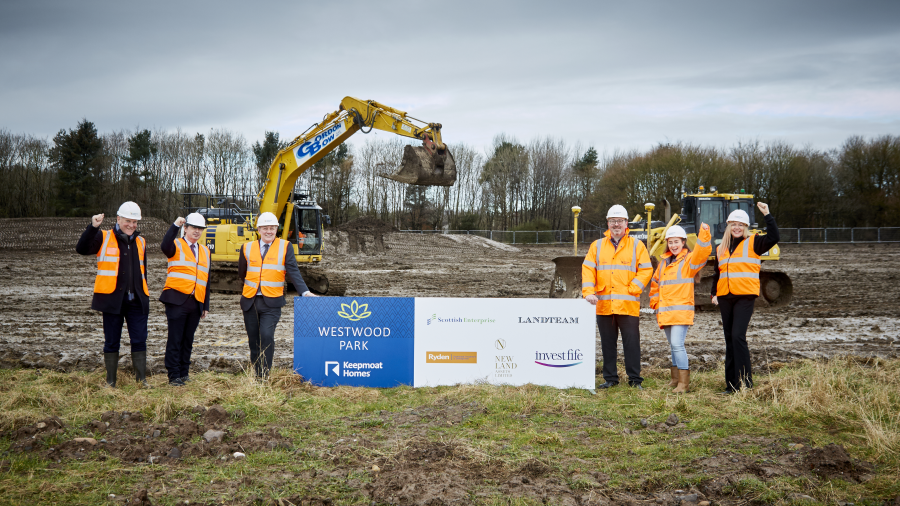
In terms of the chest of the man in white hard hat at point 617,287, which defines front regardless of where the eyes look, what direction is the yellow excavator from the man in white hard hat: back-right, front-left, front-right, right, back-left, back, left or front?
back-right

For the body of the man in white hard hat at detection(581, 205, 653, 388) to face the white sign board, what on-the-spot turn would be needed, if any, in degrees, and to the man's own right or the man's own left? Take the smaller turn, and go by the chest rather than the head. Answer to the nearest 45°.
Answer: approximately 90° to the man's own right

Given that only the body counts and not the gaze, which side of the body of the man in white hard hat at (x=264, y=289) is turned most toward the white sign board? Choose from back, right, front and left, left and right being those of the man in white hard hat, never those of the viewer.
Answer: left

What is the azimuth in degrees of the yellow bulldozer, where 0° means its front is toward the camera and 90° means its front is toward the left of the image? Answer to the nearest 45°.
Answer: approximately 45°

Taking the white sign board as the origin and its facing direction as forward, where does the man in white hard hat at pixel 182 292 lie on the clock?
The man in white hard hat is roughly at 3 o'clock from the white sign board.

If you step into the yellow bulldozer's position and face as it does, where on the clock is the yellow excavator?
The yellow excavator is roughly at 1 o'clock from the yellow bulldozer.

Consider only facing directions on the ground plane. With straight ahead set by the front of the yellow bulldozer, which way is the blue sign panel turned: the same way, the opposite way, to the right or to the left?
to the left
